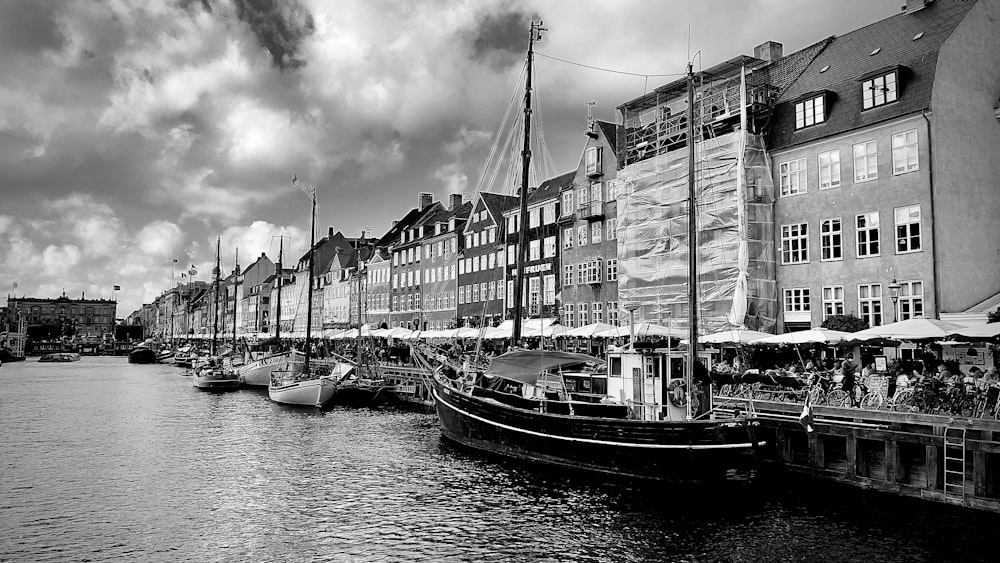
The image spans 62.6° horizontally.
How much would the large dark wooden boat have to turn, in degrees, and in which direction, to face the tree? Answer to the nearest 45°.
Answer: approximately 90° to its right

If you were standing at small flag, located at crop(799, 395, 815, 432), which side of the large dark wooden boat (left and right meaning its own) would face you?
back

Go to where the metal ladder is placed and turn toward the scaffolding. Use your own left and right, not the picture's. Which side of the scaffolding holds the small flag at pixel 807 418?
left

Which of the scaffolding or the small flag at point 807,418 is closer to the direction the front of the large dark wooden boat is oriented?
the scaffolding

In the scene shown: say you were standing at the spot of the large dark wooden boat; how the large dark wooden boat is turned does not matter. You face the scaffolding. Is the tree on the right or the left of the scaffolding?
right

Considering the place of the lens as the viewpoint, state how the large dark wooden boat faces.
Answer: facing away from the viewer and to the left of the viewer

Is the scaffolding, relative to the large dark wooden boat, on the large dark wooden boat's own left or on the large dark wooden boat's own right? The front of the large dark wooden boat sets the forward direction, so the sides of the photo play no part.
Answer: on the large dark wooden boat's own right

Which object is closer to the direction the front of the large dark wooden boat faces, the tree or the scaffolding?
the scaffolding

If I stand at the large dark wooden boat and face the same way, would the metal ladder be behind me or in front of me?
behind
